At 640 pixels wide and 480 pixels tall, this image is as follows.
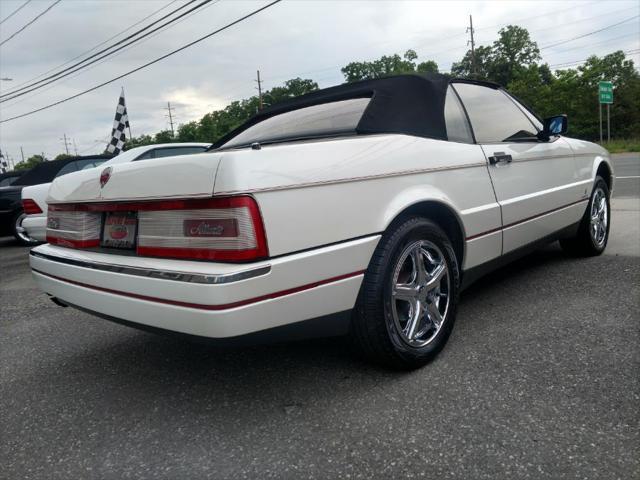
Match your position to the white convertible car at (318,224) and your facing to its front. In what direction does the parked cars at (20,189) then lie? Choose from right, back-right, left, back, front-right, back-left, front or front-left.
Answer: left

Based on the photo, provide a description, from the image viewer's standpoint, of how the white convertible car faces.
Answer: facing away from the viewer and to the right of the viewer

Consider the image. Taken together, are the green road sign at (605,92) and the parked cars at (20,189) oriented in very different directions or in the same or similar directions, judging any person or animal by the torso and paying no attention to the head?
very different directions

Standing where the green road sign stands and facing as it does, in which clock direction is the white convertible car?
The white convertible car is roughly at 12 o'clock from the green road sign.

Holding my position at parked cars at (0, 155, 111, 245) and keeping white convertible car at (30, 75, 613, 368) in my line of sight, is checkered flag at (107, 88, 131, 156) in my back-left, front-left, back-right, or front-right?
back-left

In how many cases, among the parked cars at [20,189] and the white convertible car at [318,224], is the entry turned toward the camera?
0

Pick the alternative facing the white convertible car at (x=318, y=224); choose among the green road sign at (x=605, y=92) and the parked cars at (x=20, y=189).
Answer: the green road sign

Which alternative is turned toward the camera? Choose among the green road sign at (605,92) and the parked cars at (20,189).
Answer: the green road sign

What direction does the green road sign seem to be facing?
toward the camera

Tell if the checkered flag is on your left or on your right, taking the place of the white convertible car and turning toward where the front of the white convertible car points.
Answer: on your left

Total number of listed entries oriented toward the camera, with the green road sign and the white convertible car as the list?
1

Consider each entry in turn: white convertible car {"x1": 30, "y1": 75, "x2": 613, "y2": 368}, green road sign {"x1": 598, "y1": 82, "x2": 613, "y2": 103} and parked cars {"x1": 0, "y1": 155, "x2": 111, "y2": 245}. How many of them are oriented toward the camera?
1
